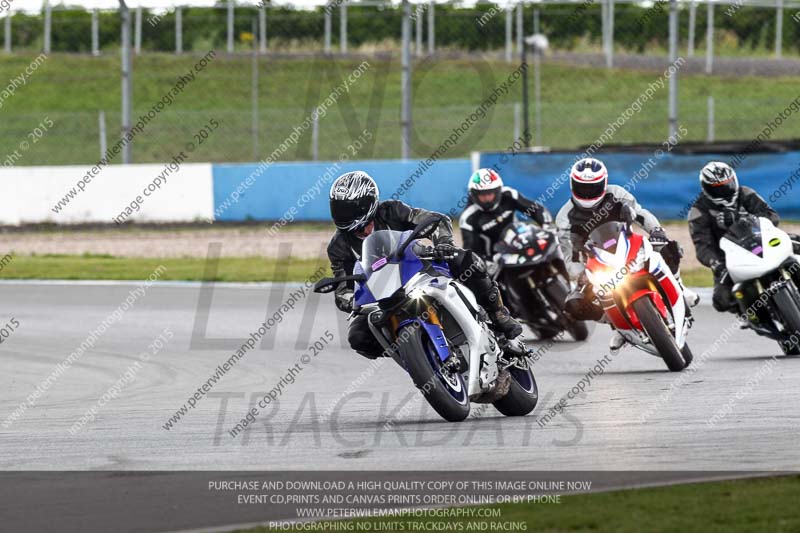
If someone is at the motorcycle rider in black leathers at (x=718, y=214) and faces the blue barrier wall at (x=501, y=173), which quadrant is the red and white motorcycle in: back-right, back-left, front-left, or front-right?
back-left

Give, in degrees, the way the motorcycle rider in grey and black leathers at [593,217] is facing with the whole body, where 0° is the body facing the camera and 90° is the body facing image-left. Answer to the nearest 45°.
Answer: approximately 0°

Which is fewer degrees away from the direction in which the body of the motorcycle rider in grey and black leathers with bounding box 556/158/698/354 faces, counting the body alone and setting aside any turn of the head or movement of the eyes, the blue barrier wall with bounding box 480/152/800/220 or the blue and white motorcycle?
the blue and white motorcycle

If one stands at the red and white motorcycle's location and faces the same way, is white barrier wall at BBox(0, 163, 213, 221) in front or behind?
behind

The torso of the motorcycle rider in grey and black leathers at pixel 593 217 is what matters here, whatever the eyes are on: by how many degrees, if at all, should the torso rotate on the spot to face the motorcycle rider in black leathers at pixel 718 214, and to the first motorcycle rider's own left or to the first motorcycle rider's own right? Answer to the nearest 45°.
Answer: approximately 135° to the first motorcycle rider's own left

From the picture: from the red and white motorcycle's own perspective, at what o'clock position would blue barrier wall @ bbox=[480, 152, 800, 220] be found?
The blue barrier wall is roughly at 6 o'clock from the red and white motorcycle.

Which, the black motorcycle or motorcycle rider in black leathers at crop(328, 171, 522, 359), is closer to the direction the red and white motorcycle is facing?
the motorcycle rider in black leathers

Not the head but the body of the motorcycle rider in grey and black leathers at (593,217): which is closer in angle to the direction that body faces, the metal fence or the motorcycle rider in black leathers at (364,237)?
the motorcycle rider in black leathers
